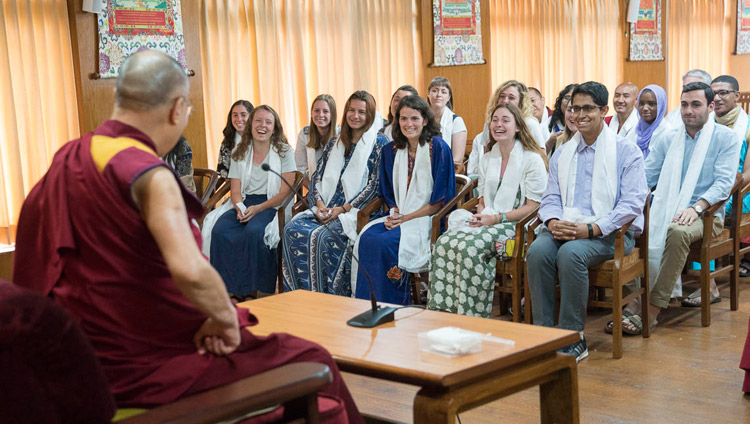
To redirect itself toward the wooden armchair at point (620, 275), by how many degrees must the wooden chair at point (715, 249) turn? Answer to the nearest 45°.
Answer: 0° — it already faces it

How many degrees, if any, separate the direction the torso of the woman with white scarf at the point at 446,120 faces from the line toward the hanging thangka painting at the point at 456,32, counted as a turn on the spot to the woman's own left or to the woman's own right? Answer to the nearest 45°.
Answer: approximately 135° to the woman's own right

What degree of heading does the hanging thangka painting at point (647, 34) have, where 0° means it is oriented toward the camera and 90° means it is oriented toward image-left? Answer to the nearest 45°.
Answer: approximately 0°

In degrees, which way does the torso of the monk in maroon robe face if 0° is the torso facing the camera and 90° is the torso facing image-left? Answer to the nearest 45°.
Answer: approximately 225°

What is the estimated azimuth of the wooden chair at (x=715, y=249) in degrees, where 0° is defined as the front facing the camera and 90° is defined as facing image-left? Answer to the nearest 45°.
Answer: approximately 45°

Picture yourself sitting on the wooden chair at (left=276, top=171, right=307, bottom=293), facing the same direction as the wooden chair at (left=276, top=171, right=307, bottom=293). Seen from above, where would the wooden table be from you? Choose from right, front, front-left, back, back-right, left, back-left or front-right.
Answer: front-left

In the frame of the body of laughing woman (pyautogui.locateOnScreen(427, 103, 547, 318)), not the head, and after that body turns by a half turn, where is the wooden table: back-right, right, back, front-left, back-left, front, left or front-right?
back-right

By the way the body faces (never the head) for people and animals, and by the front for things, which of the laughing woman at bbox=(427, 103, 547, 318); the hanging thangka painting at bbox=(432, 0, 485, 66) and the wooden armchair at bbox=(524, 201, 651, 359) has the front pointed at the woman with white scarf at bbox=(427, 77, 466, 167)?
the hanging thangka painting

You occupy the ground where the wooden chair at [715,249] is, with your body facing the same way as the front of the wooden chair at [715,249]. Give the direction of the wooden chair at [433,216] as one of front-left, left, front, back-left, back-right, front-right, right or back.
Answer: front-right

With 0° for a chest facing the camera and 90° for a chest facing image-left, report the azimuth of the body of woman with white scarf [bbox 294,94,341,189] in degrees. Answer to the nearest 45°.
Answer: approximately 0°

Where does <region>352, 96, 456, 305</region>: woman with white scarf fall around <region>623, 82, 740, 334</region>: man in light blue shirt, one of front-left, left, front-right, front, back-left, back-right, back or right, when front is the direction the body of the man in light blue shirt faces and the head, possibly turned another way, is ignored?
front-right

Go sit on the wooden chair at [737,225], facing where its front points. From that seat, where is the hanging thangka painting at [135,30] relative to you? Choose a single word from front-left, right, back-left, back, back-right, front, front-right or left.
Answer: front-right

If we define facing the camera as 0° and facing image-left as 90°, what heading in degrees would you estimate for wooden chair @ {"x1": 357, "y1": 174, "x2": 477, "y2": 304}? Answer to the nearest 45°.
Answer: approximately 45°

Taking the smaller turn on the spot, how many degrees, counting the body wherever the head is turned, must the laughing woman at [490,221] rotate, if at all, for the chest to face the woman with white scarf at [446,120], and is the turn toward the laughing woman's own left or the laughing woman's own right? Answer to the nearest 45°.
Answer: approximately 135° to the laughing woman's own right

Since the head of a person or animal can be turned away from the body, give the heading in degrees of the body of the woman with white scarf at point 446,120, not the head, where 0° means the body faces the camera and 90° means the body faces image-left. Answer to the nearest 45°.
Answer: approximately 45°

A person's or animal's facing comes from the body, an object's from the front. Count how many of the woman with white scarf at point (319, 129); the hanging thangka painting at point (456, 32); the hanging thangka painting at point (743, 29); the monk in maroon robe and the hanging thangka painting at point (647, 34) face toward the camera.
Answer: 4

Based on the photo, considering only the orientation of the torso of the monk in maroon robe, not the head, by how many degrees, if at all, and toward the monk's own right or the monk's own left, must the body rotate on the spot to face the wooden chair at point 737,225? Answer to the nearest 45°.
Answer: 0° — they already face it
